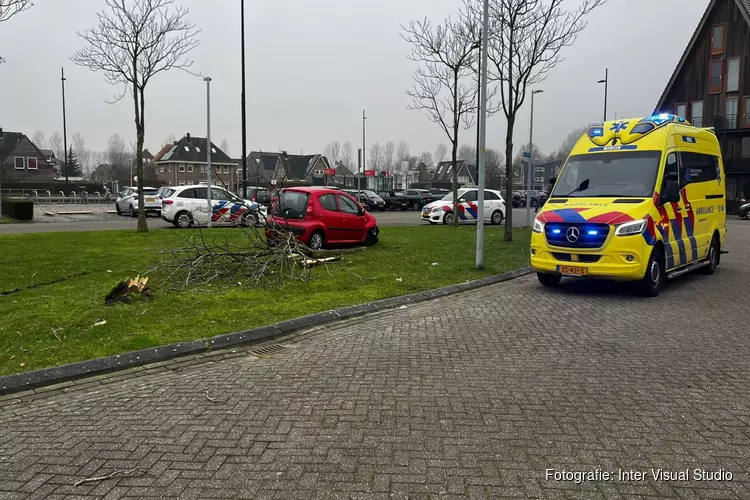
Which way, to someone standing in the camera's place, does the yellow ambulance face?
facing the viewer and to the left of the viewer

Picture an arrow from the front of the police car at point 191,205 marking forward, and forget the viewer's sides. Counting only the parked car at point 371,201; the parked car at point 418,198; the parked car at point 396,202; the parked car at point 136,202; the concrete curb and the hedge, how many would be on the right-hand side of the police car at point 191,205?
1

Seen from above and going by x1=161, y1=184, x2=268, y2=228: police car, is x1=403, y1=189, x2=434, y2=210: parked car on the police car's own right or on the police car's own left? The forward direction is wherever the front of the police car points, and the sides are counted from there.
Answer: on the police car's own left

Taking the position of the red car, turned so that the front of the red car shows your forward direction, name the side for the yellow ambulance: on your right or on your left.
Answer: on your right

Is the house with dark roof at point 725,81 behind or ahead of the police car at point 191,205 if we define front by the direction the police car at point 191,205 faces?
ahead

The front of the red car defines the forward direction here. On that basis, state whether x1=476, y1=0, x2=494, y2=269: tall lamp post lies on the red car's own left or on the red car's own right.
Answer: on the red car's own right

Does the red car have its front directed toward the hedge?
no

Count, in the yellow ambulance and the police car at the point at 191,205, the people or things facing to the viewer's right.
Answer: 1

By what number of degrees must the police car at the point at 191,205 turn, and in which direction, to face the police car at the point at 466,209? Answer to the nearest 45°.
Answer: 0° — it already faces it

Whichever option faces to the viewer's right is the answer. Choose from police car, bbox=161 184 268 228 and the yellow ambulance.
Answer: the police car

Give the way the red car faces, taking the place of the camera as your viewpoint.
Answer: facing away from the viewer and to the right of the viewer

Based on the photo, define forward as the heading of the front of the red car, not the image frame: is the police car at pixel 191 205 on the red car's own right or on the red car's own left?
on the red car's own left

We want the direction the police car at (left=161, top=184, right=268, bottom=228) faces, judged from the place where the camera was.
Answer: facing to the right of the viewer
